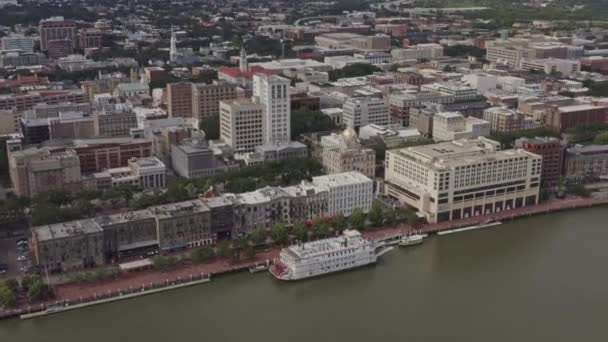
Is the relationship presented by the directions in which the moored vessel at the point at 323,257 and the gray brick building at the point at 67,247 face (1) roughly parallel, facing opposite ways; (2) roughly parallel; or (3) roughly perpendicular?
roughly perpendicular

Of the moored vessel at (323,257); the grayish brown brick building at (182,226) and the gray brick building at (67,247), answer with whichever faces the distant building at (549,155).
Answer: the moored vessel

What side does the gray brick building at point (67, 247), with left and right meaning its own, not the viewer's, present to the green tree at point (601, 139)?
left

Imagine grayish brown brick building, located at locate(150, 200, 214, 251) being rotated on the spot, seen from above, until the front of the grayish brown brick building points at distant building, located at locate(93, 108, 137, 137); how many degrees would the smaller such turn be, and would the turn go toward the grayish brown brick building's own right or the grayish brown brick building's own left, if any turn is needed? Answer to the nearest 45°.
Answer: approximately 180°

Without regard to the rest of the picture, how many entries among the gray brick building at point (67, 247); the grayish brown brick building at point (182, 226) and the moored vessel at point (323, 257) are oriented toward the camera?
2

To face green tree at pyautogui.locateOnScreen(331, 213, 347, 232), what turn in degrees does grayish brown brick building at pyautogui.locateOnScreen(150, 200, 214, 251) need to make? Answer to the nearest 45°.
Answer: approximately 90° to its left

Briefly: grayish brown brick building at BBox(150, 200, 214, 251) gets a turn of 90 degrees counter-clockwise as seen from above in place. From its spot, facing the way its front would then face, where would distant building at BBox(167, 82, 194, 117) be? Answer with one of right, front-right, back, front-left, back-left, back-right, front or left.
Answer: left

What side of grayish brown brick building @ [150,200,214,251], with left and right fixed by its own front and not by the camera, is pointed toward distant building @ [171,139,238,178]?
back

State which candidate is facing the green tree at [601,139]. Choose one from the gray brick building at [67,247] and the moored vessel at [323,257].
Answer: the moored vessel

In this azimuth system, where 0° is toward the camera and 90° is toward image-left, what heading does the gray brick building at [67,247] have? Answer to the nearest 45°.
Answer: approximately 0°
